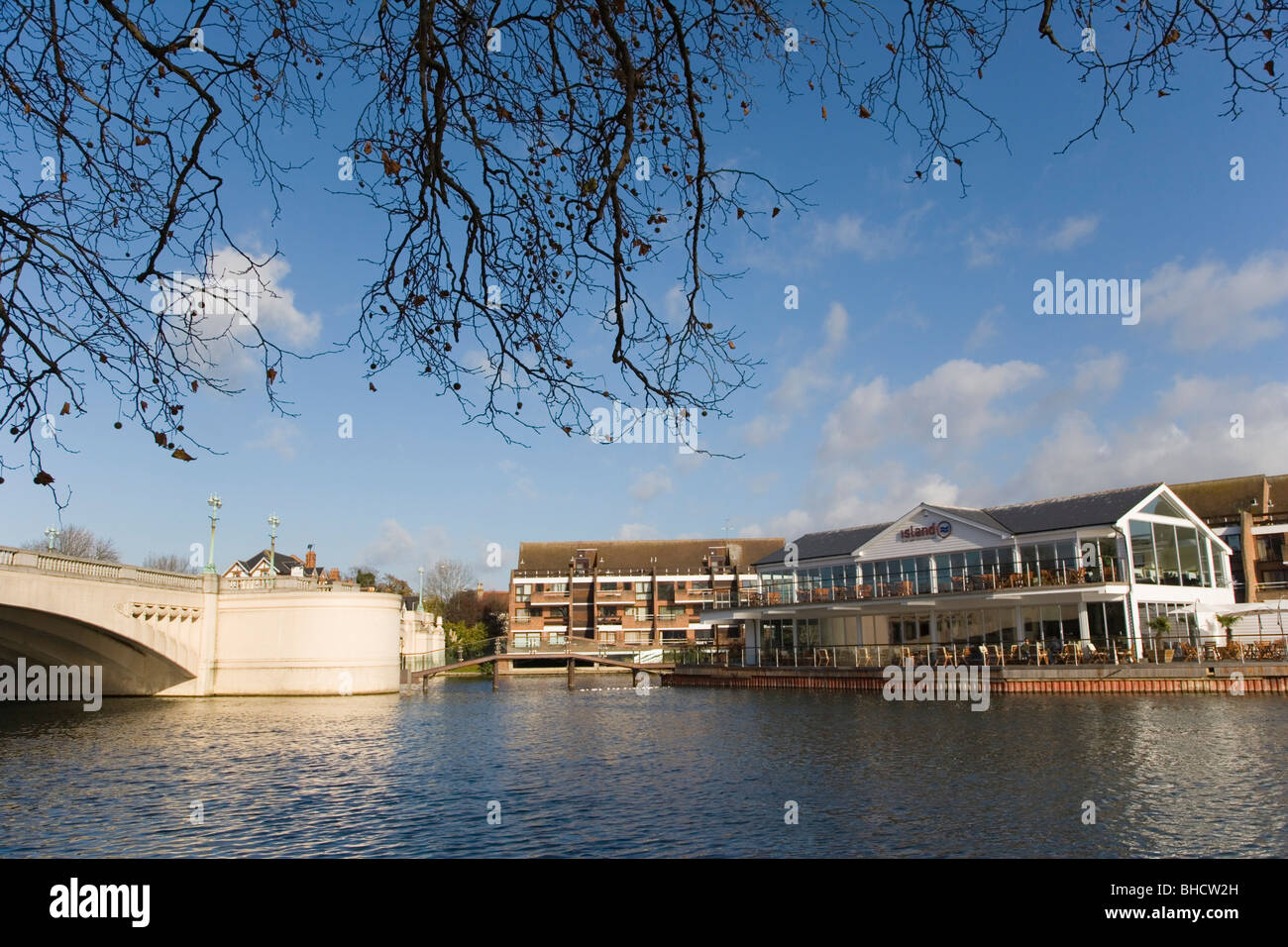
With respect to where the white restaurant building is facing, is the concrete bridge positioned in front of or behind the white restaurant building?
in front

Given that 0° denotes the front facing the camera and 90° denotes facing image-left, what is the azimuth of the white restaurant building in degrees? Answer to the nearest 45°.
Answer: approximately 45°

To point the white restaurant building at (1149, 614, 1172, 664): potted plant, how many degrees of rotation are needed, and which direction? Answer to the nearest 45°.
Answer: approximately 90° to its left
